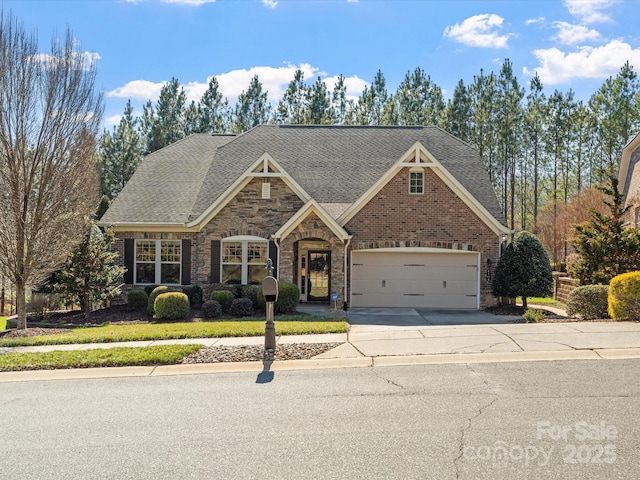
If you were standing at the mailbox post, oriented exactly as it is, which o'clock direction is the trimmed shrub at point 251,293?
The trimmed shrub is roughly at 6 o'clock from the mailbox post.

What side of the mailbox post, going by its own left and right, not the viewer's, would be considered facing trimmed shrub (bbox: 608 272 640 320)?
left

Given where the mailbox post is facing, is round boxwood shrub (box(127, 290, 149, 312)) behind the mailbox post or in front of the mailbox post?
behind

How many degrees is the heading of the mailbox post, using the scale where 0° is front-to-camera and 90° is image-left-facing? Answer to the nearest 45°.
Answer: approximately 0°

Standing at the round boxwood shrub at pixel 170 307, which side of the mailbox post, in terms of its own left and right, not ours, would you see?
back

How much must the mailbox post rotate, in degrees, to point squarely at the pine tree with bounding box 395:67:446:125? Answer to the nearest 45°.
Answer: approximately 180°

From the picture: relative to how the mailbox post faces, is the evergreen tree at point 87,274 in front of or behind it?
behind

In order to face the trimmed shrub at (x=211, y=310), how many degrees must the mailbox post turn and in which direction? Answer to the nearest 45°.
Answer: approximately 180°
